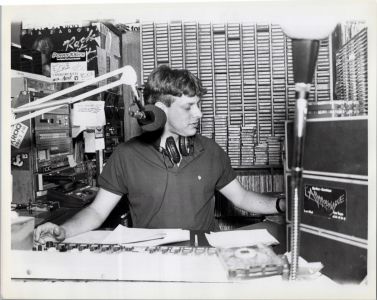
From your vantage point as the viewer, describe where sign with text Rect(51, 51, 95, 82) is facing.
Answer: facing the viewer

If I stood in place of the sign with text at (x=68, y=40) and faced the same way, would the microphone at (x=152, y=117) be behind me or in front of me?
in front

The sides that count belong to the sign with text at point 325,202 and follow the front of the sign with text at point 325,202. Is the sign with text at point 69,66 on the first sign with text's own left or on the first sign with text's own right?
on the first sign with text's own right

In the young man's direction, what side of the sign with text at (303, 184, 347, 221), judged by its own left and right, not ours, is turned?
right

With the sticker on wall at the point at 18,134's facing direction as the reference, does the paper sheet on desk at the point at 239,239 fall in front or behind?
in front

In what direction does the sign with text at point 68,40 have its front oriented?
toward the camera

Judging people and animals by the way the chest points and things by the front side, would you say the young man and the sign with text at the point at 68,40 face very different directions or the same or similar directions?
same or similar directions

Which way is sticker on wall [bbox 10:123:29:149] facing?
toward the camera

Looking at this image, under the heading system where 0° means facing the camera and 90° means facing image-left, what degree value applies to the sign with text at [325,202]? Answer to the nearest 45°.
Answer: approximately 45°

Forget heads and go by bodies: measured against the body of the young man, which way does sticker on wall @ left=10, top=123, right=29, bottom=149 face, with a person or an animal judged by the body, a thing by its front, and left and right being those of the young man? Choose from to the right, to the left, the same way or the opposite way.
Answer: the same way

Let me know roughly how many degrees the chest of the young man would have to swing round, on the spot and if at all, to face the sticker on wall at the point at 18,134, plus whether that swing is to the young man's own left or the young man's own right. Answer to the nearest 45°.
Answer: approximately 90° to the young man's own right

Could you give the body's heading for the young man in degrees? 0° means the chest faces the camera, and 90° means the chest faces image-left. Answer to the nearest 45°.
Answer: approximately 0°
